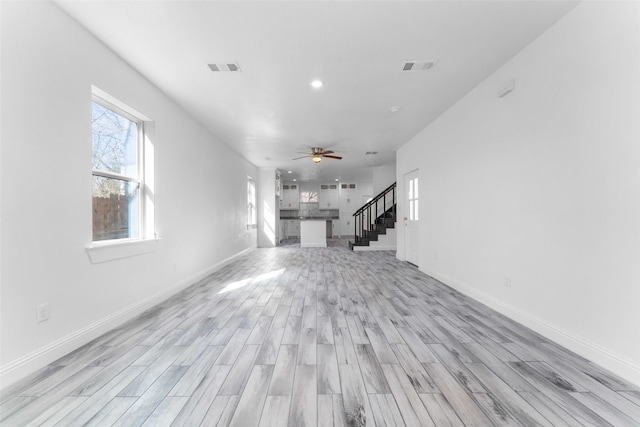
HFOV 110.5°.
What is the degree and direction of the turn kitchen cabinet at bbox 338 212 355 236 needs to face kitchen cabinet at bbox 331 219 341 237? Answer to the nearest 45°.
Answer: approximately 90° to its right

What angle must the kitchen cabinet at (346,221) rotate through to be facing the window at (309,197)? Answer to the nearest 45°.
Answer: approximately 90° to its right

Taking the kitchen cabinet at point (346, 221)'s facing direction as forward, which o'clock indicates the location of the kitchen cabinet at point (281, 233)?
the kitchen cabinet at point (281, 233) is roughly at 2 o'clock from the kitchen cabinet at point (346, 221).

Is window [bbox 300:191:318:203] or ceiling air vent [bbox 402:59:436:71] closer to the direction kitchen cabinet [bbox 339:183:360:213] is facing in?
the ceiling air vent

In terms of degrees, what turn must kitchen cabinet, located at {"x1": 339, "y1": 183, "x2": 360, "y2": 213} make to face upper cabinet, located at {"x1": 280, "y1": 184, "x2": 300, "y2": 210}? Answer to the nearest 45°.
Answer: approximately 90° to its right

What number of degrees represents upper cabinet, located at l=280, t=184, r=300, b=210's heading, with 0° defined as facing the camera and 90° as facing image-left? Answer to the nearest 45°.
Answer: approximately 0°

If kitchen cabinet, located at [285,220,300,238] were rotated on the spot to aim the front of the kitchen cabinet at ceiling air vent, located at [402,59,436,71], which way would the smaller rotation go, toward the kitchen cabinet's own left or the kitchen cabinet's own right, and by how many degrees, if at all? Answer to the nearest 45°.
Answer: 0° — it already faces it

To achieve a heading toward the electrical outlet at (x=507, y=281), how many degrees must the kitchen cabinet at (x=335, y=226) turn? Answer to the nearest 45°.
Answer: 0° — it already faces it

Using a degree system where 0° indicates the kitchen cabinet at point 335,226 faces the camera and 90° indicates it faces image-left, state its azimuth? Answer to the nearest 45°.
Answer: approximately 0°

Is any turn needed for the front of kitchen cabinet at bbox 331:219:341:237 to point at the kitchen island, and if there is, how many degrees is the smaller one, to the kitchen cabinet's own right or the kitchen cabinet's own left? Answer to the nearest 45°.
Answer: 0° — it already faces it
